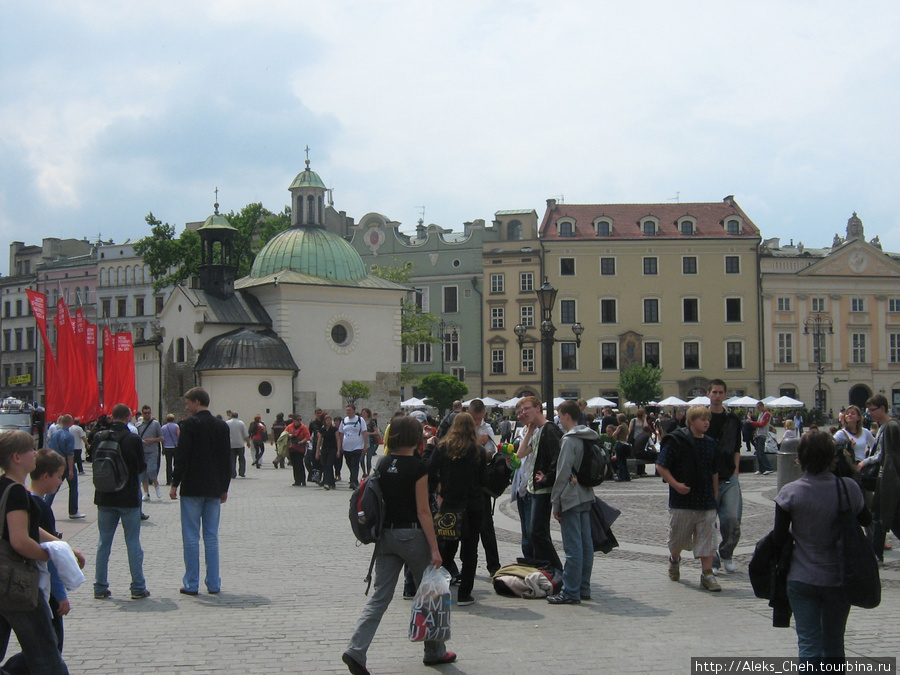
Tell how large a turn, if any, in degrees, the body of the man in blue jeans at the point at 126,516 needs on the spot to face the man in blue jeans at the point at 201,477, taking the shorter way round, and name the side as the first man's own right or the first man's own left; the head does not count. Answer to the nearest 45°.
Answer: approximately 90° to the first man's own right

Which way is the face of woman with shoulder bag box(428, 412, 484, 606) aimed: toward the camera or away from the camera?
away from the camera

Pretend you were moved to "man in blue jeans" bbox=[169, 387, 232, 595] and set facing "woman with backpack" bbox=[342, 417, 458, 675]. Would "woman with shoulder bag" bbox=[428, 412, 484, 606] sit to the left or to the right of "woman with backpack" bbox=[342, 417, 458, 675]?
left

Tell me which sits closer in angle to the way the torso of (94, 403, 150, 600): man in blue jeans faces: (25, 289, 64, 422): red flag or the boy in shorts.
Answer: the red flag

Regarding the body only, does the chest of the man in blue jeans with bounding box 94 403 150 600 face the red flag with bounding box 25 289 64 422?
yes

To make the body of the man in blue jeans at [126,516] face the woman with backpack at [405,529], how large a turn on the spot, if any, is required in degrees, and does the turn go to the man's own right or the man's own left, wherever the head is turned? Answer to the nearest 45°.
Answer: approximately 135° to the man's own right

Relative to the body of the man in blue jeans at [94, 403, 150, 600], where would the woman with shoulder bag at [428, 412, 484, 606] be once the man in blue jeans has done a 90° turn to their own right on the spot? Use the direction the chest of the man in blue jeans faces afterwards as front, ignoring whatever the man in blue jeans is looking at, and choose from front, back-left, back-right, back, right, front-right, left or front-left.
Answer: front-right

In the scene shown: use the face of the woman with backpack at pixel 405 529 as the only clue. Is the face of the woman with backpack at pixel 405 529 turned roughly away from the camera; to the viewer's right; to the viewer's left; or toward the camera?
away from the camera

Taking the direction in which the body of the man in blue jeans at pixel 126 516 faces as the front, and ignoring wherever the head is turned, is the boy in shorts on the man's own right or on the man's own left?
on the man's own right

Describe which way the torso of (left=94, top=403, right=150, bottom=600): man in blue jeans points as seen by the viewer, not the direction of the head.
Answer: away from the camera

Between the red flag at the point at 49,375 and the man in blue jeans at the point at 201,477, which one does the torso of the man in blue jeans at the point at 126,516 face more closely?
the red flag

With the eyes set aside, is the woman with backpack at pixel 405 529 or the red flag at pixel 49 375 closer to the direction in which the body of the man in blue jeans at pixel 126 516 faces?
the red flag

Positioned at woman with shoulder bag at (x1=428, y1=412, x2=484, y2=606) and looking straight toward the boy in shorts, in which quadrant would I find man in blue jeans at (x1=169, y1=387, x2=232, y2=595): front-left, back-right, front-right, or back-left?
back-left
